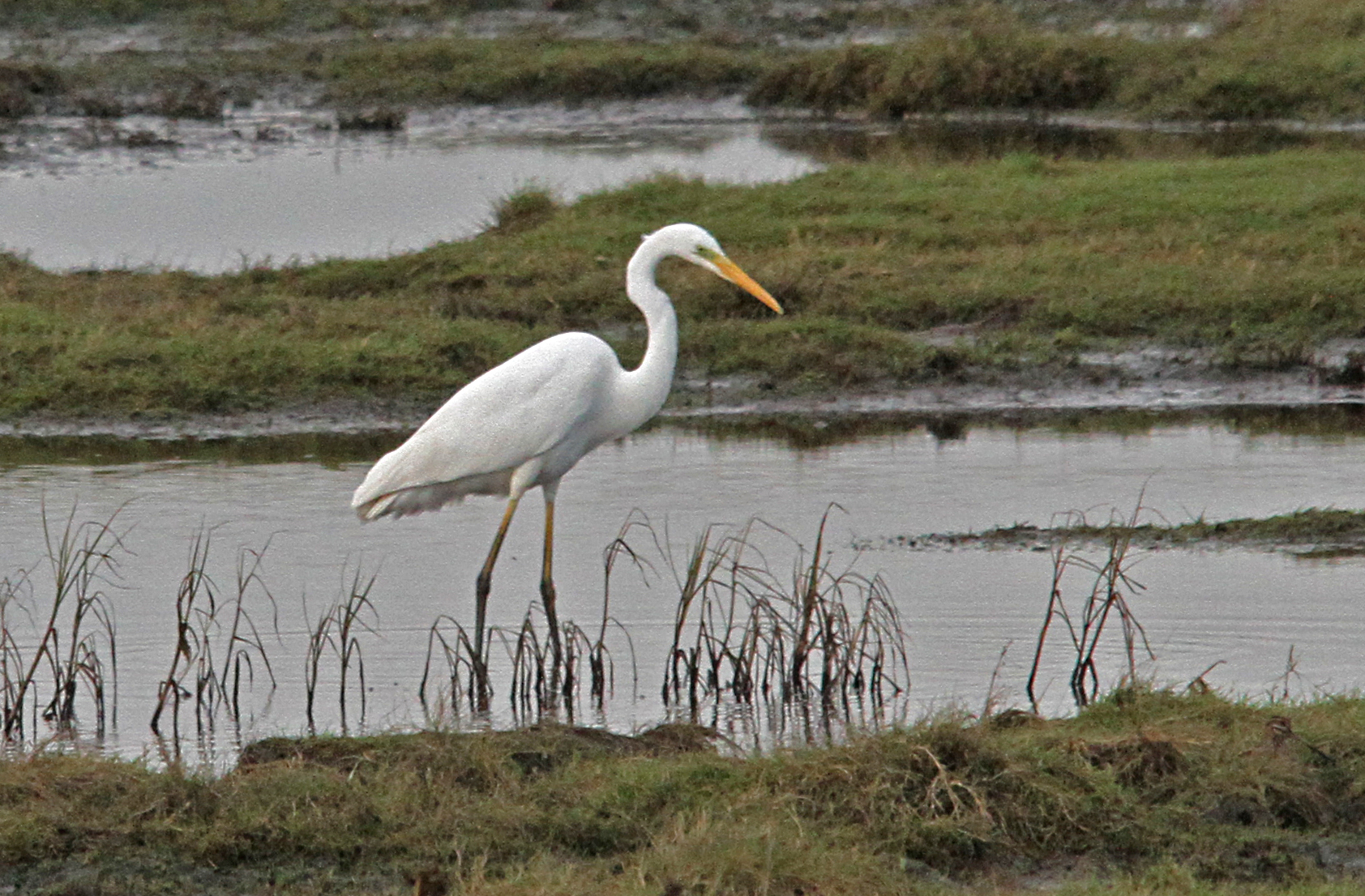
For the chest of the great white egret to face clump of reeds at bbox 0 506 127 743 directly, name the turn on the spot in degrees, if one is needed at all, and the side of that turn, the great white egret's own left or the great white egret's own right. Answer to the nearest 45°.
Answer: approximately 180°

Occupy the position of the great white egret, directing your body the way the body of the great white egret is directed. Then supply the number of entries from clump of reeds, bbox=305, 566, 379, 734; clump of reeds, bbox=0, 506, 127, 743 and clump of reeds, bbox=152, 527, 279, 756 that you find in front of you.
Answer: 0

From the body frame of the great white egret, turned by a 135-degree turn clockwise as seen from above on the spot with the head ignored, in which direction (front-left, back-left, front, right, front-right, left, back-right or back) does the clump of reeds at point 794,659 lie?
left

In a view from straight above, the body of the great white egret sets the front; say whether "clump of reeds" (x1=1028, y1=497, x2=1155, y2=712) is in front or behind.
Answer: in front

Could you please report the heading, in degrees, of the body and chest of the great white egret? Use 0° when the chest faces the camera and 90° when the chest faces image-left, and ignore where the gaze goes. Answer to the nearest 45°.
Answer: approximately 270°

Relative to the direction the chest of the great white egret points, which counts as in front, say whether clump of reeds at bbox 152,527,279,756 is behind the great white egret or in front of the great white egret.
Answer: behind

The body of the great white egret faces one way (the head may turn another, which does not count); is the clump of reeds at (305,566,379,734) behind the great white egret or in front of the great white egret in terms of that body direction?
behind
